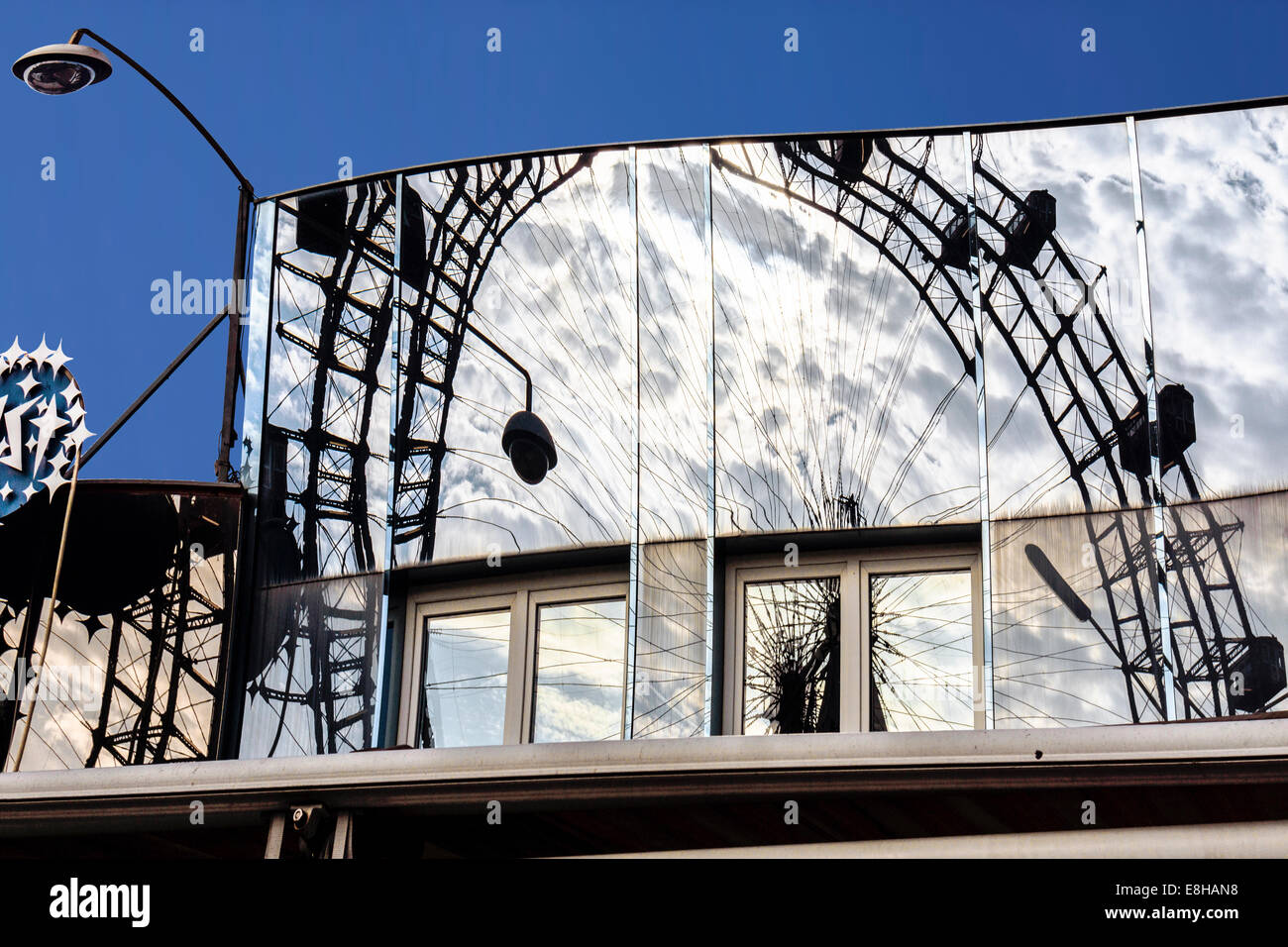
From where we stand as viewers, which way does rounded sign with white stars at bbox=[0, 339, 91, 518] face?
facing the viewer
